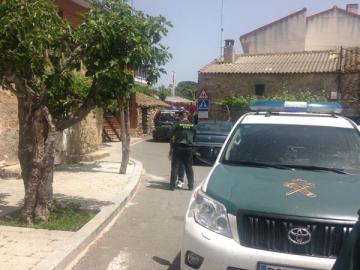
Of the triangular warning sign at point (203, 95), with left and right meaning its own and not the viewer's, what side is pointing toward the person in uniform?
front

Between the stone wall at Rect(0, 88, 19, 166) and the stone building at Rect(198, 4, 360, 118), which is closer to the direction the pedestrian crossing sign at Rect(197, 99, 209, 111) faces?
the stone wall

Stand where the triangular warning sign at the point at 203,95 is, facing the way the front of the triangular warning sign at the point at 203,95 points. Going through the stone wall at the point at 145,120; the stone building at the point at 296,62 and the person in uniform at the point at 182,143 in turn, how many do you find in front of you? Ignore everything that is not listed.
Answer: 1

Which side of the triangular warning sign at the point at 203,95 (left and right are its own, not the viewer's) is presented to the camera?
front

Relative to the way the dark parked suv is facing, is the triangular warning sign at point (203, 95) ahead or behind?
behind

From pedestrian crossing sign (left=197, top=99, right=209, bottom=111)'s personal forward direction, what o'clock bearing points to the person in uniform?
The person in uniform is roughly at 12 o'clock from the pedestrian crossing sign.

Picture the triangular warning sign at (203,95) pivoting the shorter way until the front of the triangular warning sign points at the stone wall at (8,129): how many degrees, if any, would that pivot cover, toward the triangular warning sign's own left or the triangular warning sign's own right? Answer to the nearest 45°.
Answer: approximately 45° to the triangular warning sign's own right

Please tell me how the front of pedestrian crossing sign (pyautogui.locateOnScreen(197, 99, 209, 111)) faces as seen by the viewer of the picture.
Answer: facing the viewer
